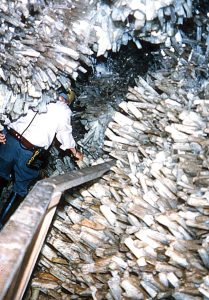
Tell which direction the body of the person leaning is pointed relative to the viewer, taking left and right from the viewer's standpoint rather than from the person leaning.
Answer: facing away from the viewer and to the right of the viewer
